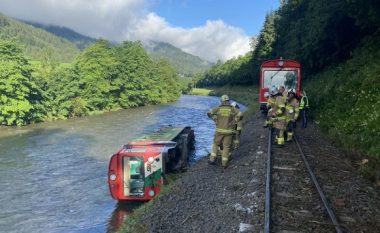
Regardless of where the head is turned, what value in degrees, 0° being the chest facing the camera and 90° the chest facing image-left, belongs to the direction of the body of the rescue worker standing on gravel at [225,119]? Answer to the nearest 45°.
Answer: approximately 180°

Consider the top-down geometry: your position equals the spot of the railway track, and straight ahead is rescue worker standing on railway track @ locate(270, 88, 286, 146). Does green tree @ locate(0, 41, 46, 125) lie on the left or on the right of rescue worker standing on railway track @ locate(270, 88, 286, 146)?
left
